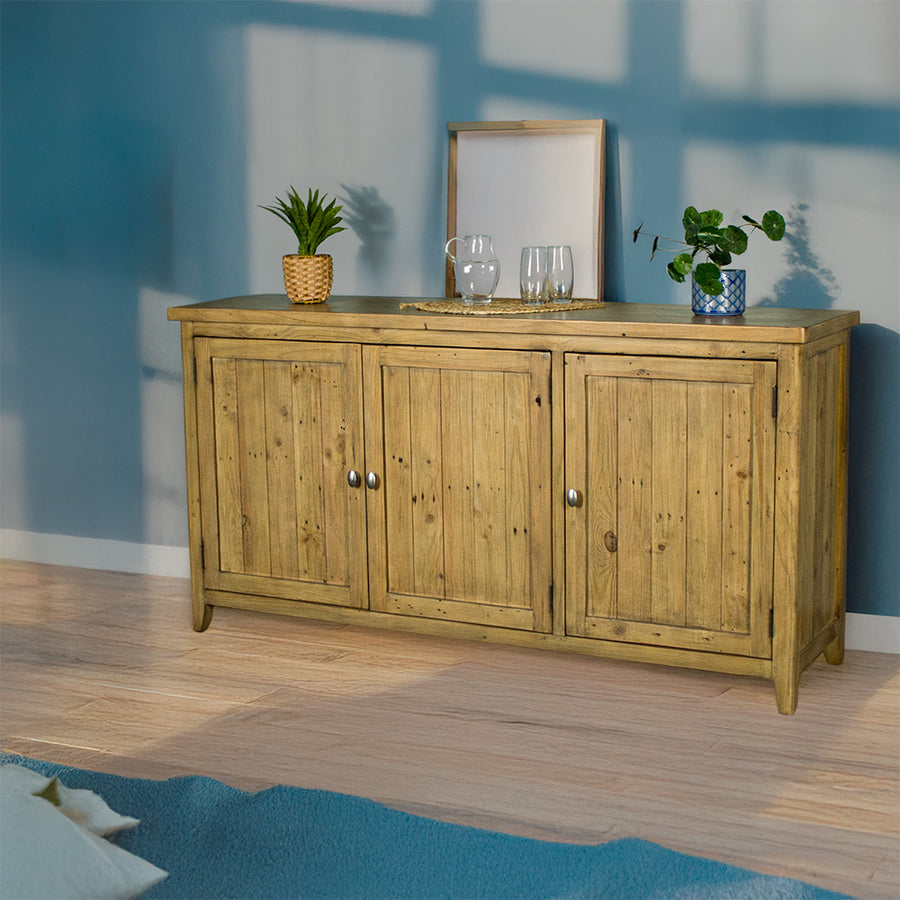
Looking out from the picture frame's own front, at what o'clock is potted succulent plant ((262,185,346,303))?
The potted succulent plant is roughly at 3 o'clock from the picture frame.

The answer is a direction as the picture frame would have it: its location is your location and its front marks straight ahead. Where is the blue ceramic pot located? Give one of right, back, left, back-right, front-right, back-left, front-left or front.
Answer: front-left

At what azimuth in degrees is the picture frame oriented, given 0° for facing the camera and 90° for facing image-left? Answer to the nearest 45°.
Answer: approximately 0°

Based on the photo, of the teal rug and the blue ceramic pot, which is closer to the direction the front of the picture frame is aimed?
the teal rug

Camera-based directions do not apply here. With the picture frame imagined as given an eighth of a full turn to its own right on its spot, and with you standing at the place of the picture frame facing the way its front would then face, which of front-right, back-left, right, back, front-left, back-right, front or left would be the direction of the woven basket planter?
front-right

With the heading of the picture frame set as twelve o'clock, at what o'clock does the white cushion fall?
The white cushion is roughly at 1 o'clock from the picture frame.
